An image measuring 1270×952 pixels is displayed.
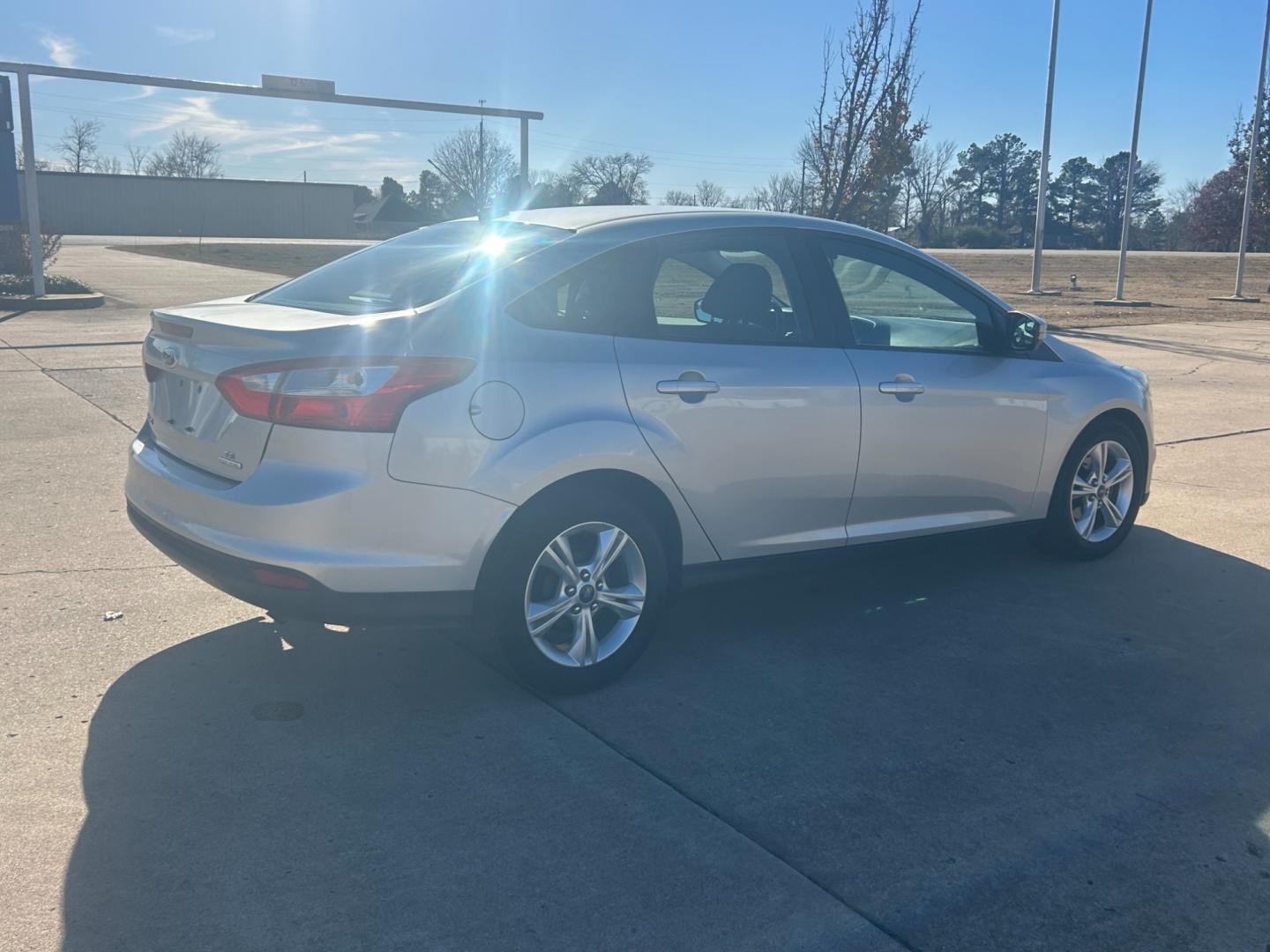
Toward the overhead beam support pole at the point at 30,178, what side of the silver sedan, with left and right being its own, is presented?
left

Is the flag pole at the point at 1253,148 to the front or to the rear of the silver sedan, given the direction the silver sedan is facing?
to the front

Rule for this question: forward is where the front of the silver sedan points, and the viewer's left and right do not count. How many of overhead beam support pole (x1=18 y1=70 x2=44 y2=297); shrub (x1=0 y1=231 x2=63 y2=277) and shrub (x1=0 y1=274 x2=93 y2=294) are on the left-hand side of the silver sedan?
3

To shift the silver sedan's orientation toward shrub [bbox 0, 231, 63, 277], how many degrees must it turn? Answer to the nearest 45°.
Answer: approximately 90° to its left

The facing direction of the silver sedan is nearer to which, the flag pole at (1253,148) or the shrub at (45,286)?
the flag pole

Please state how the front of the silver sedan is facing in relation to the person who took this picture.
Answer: facing away from the viewer and to the right of the viewer

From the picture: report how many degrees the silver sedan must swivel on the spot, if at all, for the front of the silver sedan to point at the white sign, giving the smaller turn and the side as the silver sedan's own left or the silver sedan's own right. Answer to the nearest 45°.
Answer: approximately 45° to the silver sedan's own left

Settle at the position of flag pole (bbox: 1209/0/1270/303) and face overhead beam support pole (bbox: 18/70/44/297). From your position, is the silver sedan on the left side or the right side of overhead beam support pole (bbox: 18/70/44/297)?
left

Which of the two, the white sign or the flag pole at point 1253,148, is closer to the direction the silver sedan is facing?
the flag pole

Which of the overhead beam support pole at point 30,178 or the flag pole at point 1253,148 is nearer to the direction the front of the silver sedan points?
the flag pole
